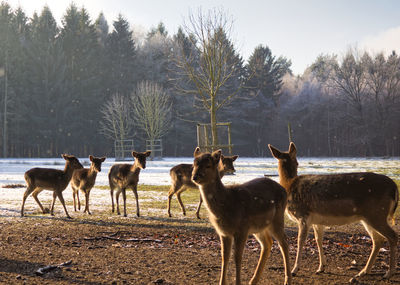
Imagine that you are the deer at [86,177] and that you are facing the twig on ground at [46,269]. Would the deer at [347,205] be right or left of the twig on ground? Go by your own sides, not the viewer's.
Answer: left

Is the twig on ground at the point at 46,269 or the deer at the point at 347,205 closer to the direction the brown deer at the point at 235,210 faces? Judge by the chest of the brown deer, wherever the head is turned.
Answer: the twig on ground

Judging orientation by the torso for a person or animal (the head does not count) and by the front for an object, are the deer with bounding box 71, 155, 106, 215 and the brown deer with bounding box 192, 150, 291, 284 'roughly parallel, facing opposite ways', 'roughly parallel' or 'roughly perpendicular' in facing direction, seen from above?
roughly perpendicular

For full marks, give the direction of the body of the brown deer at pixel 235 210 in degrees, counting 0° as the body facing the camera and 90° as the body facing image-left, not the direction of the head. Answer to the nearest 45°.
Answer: approximately 45°

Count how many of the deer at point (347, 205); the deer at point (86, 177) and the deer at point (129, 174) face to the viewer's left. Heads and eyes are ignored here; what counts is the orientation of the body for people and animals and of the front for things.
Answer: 1

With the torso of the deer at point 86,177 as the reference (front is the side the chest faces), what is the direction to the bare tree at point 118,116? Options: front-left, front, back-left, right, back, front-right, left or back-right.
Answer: back-left

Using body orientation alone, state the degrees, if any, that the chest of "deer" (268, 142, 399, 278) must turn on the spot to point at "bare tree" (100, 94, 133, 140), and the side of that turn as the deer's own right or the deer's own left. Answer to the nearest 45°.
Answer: approximately 45° to the deer's own right

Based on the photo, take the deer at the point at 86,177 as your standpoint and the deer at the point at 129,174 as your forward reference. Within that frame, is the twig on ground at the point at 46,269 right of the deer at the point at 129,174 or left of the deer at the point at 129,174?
right

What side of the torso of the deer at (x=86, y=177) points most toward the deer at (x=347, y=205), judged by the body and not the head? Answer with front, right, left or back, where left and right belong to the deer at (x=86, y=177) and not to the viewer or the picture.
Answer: front

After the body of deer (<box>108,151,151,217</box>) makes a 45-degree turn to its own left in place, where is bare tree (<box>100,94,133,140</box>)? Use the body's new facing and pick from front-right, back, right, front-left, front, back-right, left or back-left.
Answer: left

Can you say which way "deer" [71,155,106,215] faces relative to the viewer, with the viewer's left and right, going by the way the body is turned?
facing the viewer and to the right of the viewer

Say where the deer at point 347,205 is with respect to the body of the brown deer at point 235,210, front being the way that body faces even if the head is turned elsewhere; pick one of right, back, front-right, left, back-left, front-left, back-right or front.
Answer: back

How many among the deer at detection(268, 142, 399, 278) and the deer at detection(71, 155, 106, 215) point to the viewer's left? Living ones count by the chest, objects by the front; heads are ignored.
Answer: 1

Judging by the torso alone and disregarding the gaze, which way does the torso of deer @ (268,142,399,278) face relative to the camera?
to the viewer's left

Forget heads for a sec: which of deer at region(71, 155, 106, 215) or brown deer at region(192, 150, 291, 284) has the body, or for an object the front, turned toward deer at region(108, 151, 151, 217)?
deer at region(71, 155, 106, 215)
